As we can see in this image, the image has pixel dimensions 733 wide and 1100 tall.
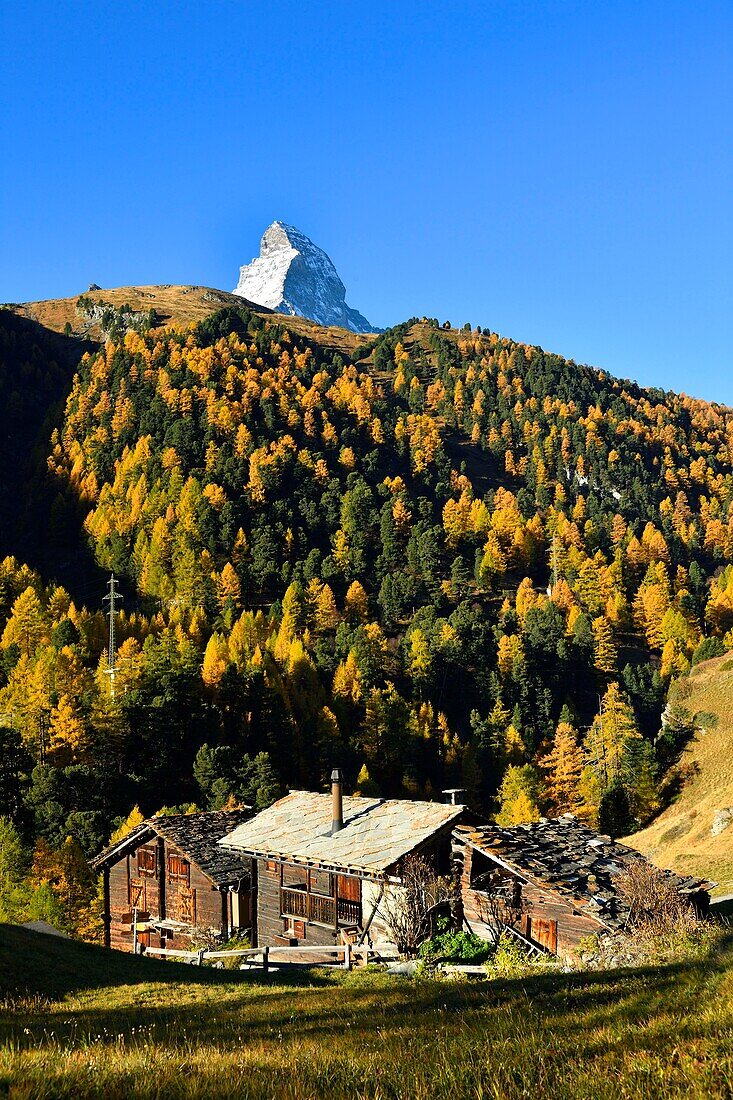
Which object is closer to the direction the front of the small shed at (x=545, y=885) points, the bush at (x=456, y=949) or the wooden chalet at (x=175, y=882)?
the bush

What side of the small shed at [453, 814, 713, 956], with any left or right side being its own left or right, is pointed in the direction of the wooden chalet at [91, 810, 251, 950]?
right

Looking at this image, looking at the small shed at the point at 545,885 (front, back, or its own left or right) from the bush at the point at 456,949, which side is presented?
front

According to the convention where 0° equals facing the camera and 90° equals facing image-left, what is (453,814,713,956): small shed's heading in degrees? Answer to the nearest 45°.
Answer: approximately 45°

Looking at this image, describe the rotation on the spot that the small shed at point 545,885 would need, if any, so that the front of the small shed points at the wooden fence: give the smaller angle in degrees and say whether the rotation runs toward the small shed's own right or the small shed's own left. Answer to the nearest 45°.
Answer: approximately 45° to the small shed's own right
